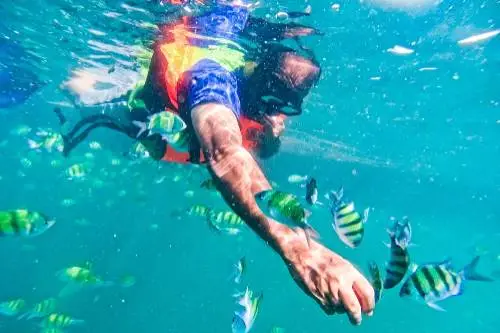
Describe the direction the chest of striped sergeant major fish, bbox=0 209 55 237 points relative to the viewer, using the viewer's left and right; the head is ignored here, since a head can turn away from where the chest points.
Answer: facing to the right of the viewer

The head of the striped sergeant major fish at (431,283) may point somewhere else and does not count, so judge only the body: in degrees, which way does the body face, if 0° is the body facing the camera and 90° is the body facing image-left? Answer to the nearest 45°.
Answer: approximately 90°

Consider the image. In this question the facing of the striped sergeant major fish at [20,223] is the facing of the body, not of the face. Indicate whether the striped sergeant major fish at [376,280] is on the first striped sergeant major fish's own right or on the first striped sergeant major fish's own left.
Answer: on the first striped sergeant major fish's own right

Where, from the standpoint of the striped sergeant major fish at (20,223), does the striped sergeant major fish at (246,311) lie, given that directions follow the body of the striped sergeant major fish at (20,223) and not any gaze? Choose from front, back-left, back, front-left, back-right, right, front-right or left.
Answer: front-right

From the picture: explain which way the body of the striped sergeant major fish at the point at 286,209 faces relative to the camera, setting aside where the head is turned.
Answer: to the viewer's left
